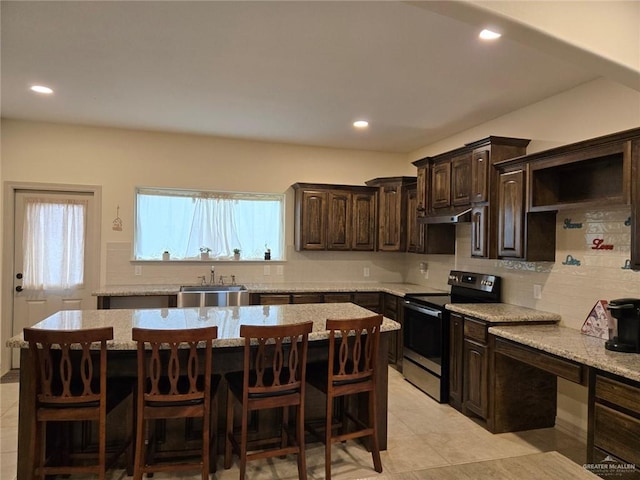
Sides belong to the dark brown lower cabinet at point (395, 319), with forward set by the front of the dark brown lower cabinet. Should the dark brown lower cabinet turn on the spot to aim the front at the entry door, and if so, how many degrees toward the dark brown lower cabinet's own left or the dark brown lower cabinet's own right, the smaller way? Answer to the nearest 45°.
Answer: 0° — it already faces it

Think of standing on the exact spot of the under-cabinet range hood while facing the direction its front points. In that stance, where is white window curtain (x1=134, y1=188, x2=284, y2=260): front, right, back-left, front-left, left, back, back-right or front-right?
front-right

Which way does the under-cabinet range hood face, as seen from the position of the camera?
facing the viewer and to the left of the viewer

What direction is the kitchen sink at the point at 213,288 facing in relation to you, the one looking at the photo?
facing the viewer

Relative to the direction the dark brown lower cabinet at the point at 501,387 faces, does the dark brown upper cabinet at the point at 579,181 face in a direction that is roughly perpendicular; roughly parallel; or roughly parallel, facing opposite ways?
roughly parallel

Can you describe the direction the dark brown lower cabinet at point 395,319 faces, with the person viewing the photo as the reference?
facing to the left of the viewer

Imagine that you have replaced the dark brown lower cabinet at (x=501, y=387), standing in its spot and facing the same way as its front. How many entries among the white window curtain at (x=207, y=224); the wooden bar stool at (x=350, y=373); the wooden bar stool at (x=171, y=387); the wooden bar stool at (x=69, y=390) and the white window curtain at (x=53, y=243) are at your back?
0

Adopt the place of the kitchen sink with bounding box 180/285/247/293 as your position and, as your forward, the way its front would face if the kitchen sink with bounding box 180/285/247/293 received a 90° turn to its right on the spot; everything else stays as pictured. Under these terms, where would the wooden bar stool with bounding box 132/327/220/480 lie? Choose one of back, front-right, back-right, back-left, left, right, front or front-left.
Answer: left

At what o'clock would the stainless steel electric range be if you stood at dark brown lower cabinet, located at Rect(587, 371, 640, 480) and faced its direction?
The stainless steel electric range is roughly at 3 o'clock from the dark brown lower cabinet.

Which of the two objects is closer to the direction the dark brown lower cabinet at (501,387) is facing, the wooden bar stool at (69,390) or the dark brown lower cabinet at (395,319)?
the wooden bar stool

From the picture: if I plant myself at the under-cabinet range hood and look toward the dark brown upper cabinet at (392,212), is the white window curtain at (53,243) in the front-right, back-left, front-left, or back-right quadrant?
front-left

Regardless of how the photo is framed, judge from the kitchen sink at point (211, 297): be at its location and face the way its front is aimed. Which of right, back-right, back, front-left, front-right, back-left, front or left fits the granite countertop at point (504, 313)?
front-left

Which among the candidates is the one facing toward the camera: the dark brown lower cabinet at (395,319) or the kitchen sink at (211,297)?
the kitchen sink

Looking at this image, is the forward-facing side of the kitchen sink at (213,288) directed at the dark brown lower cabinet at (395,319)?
no

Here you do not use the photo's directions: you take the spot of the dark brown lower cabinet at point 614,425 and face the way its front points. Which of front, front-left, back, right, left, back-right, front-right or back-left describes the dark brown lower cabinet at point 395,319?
right

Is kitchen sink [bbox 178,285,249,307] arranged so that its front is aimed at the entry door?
no

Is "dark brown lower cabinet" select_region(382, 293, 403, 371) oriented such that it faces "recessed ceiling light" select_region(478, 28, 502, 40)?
no

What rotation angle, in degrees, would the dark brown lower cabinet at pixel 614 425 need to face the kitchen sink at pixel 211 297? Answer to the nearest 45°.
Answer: approximately 45° to its right

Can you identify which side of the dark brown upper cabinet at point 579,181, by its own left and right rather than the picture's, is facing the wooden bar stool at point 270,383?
front

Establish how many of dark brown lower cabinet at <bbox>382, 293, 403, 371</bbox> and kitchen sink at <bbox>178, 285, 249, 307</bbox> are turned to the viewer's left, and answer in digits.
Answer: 1

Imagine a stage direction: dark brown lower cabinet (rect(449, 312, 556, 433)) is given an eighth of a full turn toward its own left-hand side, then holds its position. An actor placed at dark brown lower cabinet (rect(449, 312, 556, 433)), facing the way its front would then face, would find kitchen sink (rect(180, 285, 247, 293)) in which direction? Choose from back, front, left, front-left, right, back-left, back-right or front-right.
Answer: right
